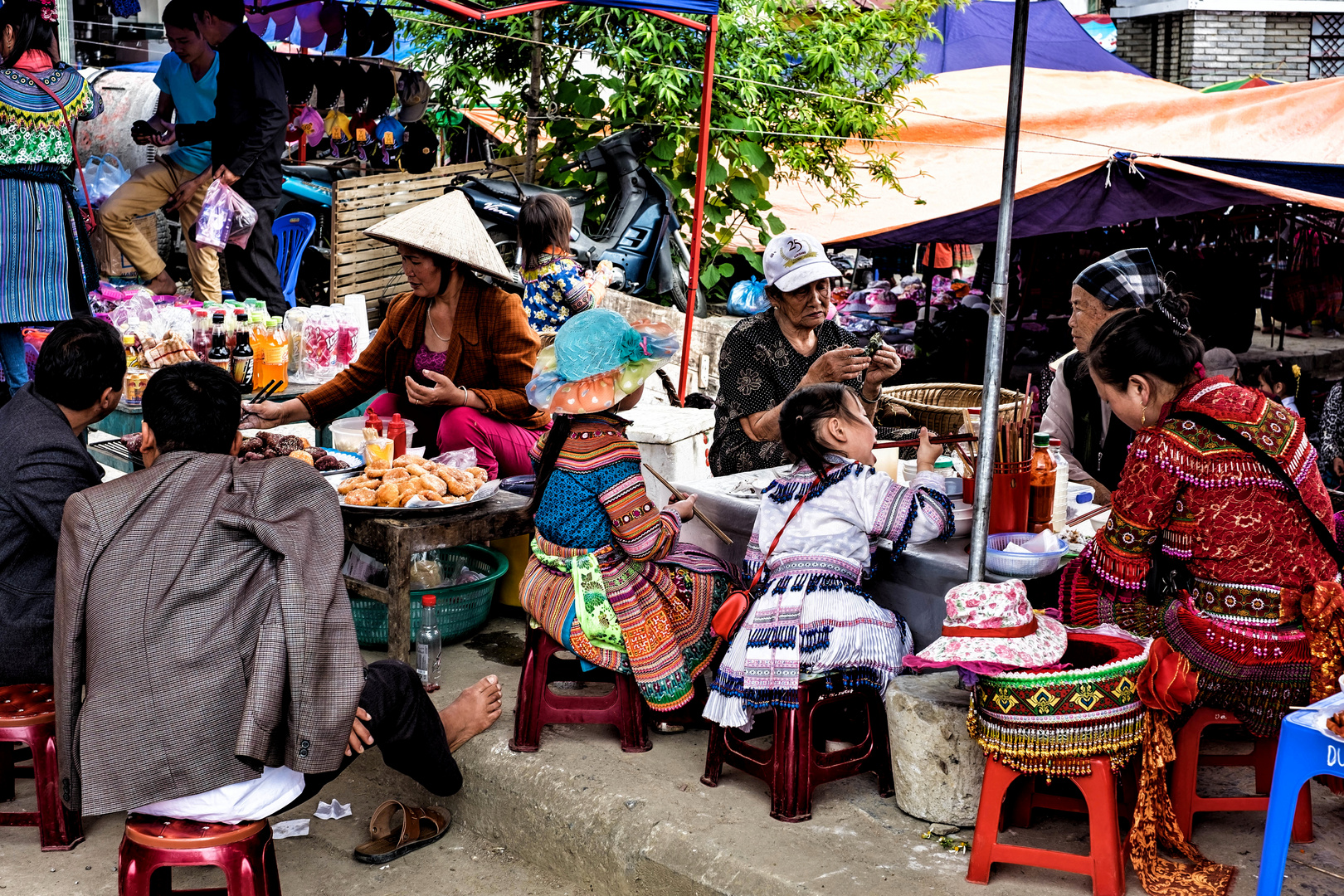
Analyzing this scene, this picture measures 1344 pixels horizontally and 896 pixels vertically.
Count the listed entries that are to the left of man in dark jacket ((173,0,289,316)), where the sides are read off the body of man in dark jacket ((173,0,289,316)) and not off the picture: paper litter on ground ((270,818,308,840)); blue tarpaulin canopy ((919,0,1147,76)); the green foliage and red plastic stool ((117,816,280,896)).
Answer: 2

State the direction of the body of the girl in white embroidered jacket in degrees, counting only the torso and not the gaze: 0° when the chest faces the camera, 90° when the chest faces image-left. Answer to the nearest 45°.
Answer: approximately 225°

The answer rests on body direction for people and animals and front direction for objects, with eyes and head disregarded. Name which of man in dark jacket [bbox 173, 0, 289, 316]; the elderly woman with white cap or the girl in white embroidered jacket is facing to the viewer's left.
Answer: the man in dark jacket

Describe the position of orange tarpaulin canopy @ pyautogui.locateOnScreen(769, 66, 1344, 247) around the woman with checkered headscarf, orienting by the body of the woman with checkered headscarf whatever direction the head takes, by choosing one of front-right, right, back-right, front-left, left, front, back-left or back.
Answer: back-right

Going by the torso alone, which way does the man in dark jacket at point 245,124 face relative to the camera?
to the viewer's left

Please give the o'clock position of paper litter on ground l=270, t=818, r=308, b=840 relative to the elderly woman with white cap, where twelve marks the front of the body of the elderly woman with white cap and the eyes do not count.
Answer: The paper litter on ground is roughly at 3 o'clock from the elderly woman with white cap.

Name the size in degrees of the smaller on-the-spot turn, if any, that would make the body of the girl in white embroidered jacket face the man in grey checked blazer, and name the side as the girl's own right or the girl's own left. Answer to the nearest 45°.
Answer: approximately 180°

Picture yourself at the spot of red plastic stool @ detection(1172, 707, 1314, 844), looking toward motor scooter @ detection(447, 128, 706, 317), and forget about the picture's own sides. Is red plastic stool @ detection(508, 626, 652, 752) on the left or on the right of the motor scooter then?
left

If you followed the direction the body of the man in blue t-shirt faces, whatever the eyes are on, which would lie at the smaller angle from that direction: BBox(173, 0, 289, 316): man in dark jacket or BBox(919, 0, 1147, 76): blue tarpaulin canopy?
the man in dark jacket

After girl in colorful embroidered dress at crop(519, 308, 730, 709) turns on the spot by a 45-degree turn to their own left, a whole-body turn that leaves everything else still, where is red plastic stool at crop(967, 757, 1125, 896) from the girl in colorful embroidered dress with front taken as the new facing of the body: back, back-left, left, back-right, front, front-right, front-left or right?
back-right

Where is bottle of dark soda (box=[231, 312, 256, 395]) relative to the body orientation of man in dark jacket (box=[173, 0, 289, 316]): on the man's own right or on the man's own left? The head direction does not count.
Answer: on the man's own left

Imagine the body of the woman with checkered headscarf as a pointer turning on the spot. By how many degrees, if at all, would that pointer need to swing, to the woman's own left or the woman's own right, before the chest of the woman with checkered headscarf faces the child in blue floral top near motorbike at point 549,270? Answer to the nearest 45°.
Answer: approximately 90° to the woman's own right

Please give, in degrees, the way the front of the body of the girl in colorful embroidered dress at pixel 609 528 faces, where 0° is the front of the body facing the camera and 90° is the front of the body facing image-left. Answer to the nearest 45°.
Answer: approximately 225°
